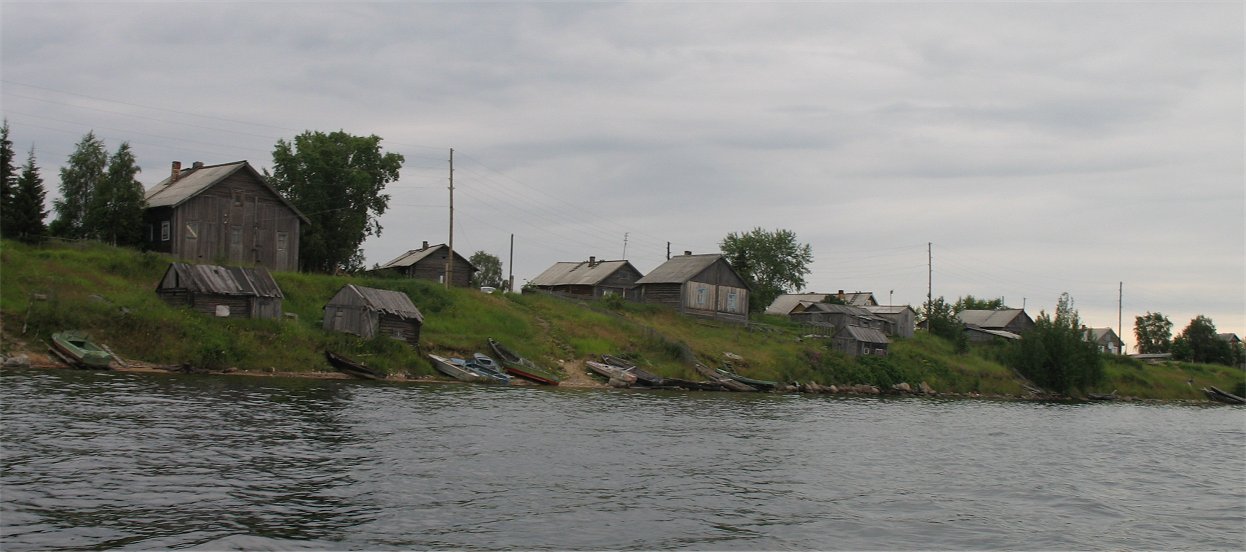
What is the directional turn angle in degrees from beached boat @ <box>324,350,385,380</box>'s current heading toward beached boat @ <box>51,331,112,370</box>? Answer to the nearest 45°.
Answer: approximately 90° to its left

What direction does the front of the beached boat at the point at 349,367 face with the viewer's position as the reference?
facing away from the viewer and to the left of the viewer
